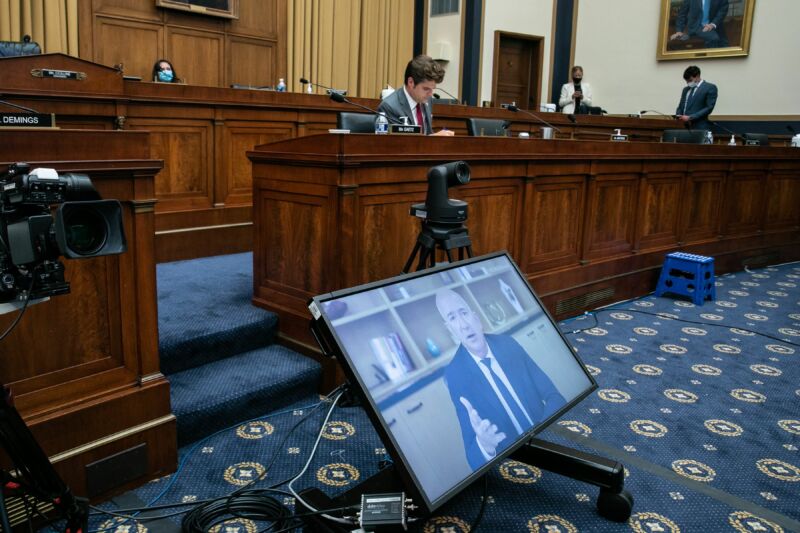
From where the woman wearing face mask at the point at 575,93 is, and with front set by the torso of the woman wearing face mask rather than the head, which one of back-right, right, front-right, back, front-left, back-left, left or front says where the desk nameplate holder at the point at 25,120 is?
front

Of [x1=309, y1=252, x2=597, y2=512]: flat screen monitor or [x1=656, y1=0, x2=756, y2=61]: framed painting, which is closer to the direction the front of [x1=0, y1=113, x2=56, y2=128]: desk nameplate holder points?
the flat screen monitor

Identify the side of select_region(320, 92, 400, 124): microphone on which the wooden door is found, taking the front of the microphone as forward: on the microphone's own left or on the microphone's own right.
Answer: on the microphone's own right

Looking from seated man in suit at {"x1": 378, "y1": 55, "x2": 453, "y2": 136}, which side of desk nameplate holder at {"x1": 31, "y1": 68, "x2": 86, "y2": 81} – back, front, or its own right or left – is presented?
left

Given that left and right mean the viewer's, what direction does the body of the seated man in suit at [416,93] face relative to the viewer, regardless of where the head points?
facing the viewer and to the right of the viewer

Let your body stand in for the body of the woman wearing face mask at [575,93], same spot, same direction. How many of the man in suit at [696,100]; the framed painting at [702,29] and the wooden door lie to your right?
1

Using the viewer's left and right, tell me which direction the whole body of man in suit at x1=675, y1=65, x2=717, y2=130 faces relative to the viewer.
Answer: facing the viewer and to the left of the viewer

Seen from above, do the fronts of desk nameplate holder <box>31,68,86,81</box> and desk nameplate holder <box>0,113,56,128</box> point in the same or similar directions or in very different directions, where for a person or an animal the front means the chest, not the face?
same or similar directions

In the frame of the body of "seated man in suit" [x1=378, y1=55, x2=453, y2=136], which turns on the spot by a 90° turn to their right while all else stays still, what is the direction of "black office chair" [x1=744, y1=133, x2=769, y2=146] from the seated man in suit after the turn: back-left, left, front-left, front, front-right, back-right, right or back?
back

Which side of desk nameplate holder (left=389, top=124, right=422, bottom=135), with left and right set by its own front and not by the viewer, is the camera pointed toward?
front

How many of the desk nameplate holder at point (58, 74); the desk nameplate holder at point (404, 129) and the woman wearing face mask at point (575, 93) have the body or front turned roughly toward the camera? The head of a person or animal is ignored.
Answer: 3
